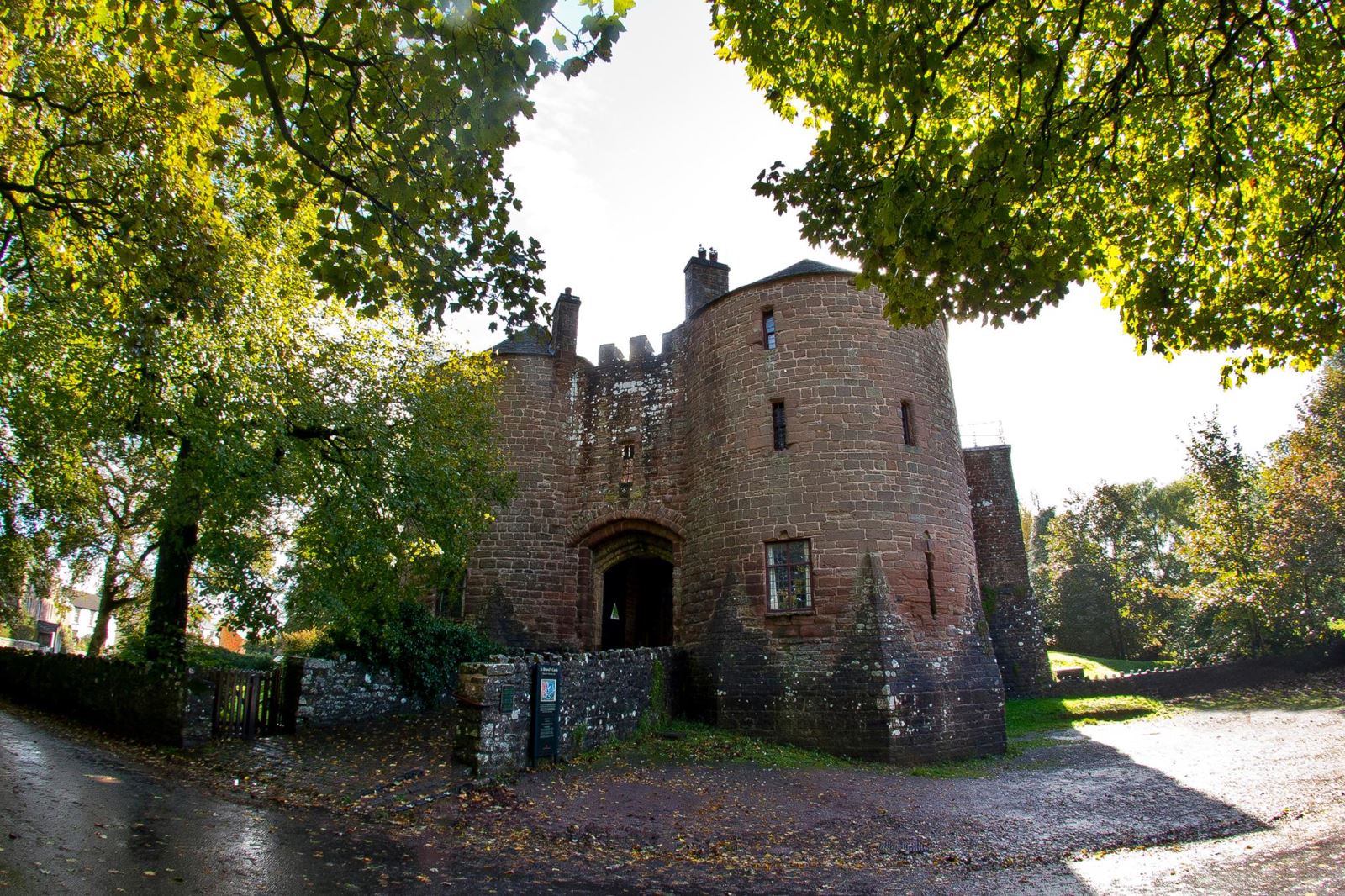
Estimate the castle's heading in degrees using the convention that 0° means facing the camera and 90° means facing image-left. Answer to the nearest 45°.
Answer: approximately 45°

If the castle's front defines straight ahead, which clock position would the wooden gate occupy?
The wooden gate is roughly at 1 o'clock from the castle.

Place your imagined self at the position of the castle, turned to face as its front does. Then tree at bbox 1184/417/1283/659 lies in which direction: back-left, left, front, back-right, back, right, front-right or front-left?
back

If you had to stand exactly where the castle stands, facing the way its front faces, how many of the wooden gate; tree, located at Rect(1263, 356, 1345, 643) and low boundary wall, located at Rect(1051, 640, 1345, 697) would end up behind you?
2

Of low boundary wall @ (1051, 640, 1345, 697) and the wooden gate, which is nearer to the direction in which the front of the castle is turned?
the wooden gate

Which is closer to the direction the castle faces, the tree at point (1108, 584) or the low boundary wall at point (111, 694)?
the low boundary wall

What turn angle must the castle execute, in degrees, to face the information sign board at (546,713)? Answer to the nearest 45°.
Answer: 0° — it already faces it

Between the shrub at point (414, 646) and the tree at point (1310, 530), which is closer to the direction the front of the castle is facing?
the shrub

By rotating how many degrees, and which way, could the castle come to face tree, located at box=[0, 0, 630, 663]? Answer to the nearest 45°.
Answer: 0° — it already faces it

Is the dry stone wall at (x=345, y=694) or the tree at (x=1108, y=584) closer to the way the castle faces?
the dry stone wall
